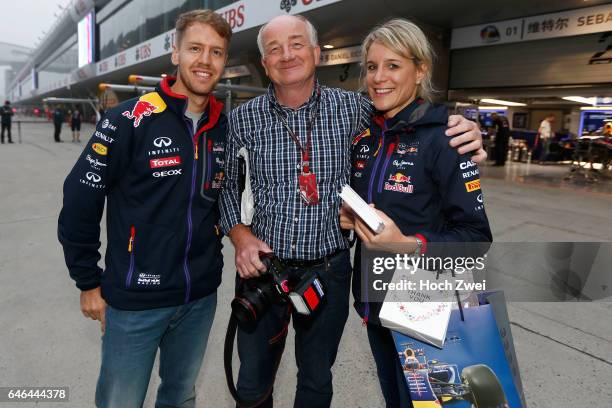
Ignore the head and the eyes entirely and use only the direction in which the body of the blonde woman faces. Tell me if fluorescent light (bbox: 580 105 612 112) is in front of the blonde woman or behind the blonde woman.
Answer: behind

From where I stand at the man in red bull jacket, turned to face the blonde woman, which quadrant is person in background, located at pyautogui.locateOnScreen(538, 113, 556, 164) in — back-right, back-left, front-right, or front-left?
front-left

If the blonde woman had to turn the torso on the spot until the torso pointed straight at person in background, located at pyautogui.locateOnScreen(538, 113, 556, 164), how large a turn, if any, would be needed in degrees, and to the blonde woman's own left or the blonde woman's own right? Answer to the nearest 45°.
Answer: approximately 135° to the blonde woman's own right

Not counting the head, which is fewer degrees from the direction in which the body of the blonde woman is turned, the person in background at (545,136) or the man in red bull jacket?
the man in red bull jacket

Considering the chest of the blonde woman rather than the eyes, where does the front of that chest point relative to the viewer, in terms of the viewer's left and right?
facing the viewer and to the left of the viewer

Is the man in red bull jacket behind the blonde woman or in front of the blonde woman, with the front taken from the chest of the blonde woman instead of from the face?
in front

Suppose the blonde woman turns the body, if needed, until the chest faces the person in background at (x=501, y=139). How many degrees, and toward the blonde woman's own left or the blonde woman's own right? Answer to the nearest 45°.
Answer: approximately 135° to the blonde woman's own right
